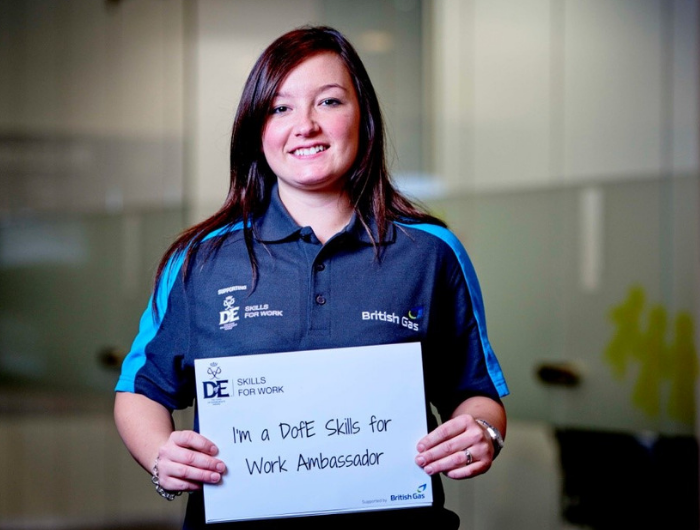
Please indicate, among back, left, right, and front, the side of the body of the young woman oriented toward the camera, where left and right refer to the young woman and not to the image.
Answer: front

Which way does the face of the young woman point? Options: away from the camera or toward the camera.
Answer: toward the camera
